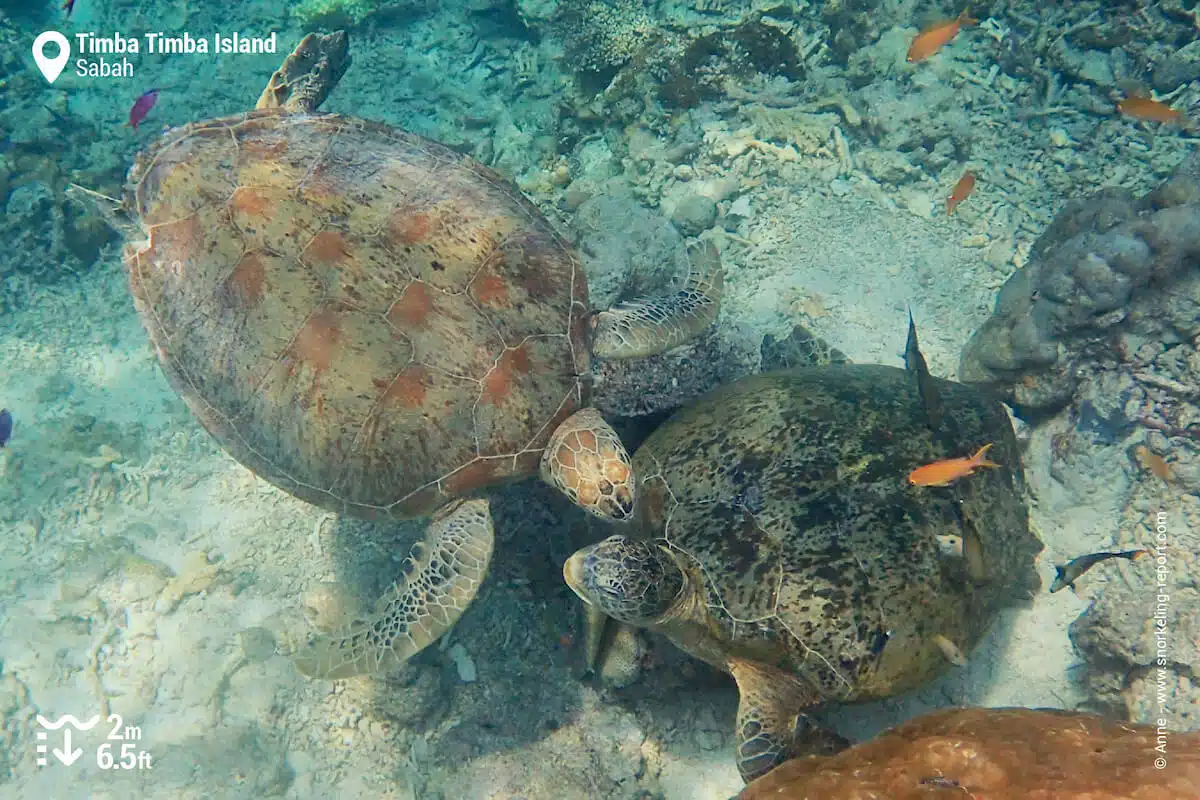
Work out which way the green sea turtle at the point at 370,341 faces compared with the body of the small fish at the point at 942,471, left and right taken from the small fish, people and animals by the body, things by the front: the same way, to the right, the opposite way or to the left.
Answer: the opposite way

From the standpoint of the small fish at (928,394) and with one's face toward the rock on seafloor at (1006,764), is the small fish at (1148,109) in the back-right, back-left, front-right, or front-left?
back-left

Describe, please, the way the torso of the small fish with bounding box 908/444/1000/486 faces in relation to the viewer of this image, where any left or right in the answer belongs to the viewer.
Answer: facing to the left of the viewer

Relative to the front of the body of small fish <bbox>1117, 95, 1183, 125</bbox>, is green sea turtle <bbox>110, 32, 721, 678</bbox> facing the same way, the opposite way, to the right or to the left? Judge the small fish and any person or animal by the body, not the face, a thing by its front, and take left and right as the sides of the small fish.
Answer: the opposite way

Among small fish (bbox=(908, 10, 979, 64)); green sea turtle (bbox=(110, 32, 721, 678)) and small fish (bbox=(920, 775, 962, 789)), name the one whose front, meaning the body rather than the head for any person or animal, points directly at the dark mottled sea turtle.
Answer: the green sea turtle

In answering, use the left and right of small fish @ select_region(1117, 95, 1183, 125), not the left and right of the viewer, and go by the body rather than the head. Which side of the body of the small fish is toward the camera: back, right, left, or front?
left

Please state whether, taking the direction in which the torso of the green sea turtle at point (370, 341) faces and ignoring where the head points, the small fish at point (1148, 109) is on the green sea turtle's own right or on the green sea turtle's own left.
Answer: on the green sea turtle's own left

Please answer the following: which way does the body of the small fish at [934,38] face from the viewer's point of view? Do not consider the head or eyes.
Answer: to the viewer's left

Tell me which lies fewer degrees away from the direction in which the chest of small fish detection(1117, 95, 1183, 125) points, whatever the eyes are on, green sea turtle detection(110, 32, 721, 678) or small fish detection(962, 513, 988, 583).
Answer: the green sea turtle

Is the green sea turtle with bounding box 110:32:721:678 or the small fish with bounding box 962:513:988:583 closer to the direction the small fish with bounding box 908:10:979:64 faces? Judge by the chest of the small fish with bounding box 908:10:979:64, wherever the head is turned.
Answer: the green sea turtle
